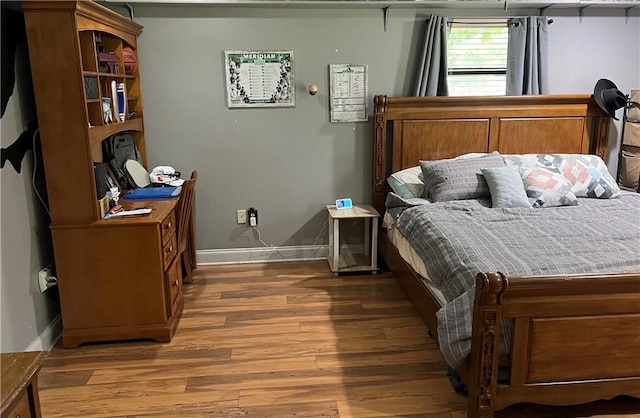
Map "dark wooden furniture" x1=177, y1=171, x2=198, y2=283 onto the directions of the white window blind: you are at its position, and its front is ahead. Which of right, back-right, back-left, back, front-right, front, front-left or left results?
front-right

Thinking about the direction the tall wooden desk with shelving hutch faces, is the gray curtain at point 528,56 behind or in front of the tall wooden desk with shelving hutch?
in front

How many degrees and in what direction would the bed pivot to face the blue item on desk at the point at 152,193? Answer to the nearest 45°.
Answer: approximately 90° to its right

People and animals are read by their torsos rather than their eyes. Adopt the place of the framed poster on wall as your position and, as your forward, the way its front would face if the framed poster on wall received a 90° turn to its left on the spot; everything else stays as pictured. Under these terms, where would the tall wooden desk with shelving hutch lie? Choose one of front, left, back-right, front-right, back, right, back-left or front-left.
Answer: back-right

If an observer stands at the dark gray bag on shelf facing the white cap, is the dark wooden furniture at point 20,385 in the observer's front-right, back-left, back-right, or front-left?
back-right

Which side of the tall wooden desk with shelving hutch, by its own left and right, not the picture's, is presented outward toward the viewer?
right

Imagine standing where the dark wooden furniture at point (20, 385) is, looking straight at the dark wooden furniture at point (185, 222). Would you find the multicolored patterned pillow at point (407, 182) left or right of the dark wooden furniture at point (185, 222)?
right

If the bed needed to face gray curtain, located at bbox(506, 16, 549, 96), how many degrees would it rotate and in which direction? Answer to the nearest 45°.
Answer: approximately 180°

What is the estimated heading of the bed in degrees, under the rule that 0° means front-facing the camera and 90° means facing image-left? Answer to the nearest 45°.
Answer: approximately 0°

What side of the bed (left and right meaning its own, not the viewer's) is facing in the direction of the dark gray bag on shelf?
right

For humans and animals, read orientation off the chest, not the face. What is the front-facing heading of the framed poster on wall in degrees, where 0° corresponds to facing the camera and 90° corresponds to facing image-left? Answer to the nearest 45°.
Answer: approximately 0°

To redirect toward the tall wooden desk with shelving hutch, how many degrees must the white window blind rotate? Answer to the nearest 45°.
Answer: approximately 45° to its right
